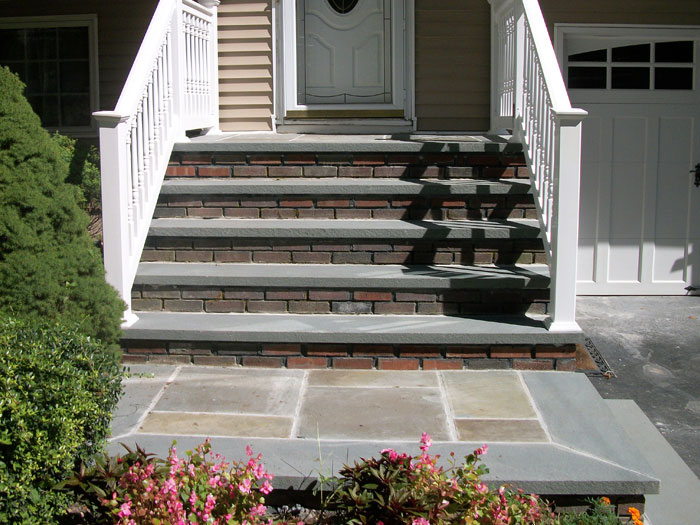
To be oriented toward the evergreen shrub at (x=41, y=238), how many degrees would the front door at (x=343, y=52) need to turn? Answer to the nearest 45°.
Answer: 0° — it already faces it

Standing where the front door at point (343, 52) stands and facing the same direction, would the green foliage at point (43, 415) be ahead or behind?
ahead

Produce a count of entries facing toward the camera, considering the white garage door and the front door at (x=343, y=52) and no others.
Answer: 2

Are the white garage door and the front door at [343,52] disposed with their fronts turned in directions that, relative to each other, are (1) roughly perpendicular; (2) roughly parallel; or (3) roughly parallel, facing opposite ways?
roughly parallel

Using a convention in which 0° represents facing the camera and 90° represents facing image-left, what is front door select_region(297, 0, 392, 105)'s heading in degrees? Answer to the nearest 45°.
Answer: approximately 0°

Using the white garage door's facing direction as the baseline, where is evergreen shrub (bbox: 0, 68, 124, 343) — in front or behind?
in front

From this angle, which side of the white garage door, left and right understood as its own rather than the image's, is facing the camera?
front

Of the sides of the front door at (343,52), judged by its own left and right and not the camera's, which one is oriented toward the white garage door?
left

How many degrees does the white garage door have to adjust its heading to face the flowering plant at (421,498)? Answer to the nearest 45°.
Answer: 0° — it already faces it

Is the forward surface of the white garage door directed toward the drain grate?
yes

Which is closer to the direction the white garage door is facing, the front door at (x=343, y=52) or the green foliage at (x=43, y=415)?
the green foliage

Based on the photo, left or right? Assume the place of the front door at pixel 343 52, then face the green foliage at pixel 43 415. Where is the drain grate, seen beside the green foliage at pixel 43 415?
left

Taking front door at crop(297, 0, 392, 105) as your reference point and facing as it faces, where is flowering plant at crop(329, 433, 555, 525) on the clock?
The flowering plant is roughly at 12 o'clock from the front door.

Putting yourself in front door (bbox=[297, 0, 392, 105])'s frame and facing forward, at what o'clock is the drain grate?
The drain grate is roughly at 11 o'clock from the front door.

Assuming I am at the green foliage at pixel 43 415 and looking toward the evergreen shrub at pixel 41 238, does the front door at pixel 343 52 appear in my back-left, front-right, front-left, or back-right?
front-right

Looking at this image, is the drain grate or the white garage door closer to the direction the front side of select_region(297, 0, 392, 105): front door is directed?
the drain grate
